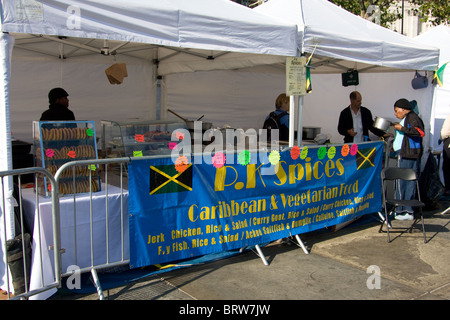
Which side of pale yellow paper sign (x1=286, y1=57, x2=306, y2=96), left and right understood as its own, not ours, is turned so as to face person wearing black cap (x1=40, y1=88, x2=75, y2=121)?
right

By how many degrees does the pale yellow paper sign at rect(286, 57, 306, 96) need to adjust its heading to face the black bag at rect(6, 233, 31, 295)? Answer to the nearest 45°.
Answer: approximately 45° to its right

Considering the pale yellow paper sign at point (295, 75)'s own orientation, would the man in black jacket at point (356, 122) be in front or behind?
behind

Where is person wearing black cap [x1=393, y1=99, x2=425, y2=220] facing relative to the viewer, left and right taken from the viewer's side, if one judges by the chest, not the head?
facing to the left of the viewer

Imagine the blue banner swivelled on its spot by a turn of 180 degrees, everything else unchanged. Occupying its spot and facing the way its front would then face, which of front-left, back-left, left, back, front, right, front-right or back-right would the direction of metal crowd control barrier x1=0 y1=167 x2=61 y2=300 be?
left

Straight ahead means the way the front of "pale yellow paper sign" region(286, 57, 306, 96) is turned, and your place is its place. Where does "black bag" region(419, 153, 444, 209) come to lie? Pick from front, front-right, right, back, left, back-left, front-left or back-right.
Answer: back-left

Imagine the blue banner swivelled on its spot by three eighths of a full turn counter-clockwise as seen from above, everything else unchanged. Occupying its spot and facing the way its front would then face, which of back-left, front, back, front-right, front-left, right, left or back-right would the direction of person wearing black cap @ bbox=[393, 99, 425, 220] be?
front-right
